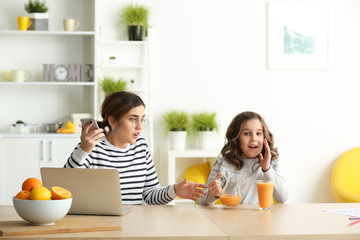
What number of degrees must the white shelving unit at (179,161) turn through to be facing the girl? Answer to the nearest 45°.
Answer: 0° — it already faces them

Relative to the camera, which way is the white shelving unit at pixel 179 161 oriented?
toward the camera

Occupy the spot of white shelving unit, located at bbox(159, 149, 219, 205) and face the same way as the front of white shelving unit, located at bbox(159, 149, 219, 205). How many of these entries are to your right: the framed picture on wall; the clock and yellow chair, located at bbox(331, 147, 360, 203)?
1

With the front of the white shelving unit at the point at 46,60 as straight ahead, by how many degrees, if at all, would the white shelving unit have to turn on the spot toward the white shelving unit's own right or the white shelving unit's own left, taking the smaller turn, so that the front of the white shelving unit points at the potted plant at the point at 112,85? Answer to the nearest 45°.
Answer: approximately 45° to the white shelving unit's own left

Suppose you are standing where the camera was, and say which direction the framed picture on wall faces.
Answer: facing the viewer

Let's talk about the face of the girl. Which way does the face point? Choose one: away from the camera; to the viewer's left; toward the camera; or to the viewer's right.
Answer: toward the camera

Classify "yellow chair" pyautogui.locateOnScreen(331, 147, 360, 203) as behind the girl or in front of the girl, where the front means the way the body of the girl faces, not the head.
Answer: behind

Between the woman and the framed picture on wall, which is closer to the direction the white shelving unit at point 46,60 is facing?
the woman

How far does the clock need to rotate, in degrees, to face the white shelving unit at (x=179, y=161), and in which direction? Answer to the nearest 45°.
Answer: approximately 90° to its left

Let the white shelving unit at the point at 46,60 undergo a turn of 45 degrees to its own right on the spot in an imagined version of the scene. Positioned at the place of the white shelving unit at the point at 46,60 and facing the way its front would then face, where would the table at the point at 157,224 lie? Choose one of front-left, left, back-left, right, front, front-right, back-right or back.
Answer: front-left

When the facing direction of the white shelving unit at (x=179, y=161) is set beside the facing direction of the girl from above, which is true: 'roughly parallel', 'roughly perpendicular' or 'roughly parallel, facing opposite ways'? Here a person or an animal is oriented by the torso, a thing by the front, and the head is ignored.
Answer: roughly parallel

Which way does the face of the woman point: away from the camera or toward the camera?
toward the camera

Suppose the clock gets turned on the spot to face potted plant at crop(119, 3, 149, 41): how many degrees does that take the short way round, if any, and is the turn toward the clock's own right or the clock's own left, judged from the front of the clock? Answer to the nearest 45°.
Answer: approximately 90° to the clock's own left

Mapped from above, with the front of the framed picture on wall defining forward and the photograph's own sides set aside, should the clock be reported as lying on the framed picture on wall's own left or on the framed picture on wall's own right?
on the framed picture on wall's own right
